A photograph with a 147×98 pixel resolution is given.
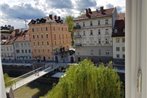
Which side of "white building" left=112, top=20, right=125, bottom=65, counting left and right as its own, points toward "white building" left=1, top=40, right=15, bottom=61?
right

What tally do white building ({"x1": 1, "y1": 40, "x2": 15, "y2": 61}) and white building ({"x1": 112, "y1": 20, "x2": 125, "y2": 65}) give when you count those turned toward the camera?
2

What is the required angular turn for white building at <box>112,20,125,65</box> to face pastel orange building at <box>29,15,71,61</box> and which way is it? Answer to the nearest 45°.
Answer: approximately 90° to its right

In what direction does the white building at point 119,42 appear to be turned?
toward the camera

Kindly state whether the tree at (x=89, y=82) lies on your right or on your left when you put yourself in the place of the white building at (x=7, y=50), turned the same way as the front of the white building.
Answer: on your left

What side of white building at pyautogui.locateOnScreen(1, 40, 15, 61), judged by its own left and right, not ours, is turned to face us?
front
